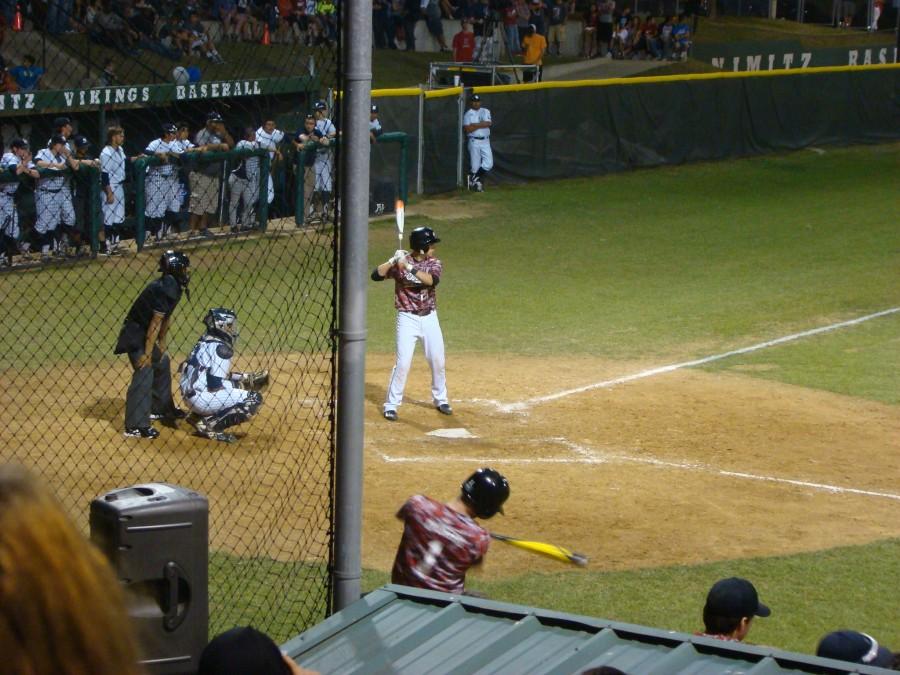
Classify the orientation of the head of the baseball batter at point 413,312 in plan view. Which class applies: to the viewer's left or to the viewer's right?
to the viewer's right

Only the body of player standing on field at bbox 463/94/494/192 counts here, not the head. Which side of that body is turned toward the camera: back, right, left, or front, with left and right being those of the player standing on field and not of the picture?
front

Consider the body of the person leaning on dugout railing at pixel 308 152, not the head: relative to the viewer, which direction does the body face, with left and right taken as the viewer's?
facing the viewer

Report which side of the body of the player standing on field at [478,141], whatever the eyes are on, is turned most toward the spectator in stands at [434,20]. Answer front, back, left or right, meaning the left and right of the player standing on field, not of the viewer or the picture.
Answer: back

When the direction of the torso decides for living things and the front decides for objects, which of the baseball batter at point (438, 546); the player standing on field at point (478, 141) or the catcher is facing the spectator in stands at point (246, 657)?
the player standing on field

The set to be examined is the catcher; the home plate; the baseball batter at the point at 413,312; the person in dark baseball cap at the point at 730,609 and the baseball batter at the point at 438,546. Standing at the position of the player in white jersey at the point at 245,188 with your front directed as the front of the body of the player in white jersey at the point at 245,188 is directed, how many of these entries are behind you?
0

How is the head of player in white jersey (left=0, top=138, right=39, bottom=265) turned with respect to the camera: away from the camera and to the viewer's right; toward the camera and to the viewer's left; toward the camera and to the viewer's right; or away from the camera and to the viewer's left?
toward the camera and to the viewer's right

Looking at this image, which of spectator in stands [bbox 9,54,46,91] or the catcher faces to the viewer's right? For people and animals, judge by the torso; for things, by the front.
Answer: the catcher

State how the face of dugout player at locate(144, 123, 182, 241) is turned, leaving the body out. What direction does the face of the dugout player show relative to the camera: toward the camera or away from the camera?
toward the camera

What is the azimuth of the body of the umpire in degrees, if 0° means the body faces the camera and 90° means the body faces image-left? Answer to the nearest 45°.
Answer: approximately 270°

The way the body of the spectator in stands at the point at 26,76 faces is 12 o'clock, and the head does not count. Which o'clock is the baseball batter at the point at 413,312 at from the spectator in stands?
The baseball batter is roughly at 11 o'clock from the spectator in stands.

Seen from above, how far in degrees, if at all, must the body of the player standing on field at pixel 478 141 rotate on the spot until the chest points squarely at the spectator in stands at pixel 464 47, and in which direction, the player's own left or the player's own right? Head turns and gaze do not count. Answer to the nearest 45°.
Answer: approximately 180°

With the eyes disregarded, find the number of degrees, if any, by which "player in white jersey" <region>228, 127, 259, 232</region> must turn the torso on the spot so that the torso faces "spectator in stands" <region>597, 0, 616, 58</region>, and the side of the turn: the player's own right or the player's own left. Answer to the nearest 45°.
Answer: approximately 90° to the player's own left

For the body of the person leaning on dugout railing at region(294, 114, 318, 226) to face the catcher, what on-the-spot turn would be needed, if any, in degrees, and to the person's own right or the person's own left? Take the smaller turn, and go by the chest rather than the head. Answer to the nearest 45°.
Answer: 0° — they already face them

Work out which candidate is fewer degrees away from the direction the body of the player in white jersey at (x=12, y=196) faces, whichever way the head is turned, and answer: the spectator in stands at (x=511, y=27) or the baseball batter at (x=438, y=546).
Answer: the baseball batter

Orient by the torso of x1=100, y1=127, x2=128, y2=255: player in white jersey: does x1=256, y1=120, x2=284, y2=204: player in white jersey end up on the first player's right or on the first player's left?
on the first player's left

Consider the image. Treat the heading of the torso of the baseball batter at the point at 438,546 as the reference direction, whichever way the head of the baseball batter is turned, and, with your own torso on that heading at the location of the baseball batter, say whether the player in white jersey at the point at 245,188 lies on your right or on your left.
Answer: on your left
